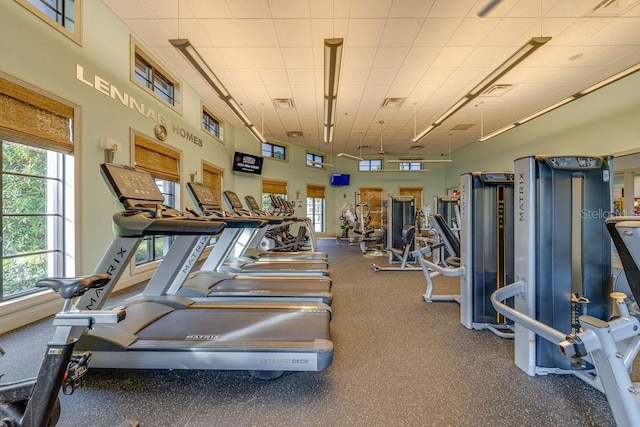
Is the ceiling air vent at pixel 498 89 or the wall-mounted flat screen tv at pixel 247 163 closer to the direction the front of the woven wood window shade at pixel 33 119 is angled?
the ceiling air vent

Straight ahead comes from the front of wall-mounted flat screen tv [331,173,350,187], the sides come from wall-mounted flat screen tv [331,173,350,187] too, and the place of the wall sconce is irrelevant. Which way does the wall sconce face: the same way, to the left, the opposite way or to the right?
to the left

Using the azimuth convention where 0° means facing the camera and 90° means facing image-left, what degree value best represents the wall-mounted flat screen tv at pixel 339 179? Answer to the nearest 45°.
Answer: approximately 0°

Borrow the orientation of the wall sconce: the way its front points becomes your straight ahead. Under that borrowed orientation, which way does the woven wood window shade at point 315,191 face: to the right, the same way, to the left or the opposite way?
to the right

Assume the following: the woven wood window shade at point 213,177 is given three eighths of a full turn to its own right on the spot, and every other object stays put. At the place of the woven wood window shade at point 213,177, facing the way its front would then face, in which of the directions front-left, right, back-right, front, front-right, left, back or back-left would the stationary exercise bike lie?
left

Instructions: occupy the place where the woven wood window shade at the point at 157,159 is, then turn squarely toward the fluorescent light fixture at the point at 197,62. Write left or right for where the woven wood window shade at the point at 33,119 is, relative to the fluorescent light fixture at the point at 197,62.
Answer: right

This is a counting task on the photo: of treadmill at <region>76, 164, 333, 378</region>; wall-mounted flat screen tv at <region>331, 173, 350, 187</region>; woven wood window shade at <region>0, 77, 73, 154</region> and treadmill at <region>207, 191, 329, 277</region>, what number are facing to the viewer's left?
2

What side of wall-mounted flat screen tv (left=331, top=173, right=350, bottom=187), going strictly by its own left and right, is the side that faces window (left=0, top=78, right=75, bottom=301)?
front

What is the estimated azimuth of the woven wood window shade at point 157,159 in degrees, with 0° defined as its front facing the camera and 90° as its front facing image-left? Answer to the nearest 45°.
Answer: approximately 315°
